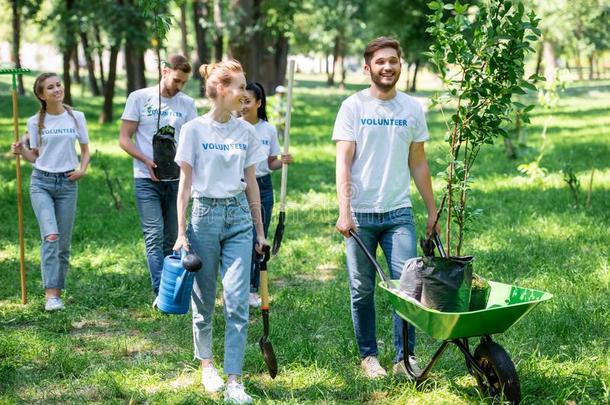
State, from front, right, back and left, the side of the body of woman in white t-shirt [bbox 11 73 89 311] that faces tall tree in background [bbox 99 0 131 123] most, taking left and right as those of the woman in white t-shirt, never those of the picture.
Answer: back

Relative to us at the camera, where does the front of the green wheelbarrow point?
facing the viewer and to the right of the viewer

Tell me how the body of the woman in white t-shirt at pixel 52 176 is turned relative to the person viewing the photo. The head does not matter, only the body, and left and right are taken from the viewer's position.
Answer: facing the viewer

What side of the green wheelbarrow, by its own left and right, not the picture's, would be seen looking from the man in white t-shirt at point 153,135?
back

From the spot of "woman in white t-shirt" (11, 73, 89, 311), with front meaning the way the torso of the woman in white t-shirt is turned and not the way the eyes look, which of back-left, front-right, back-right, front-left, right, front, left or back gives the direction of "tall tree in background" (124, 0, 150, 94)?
back

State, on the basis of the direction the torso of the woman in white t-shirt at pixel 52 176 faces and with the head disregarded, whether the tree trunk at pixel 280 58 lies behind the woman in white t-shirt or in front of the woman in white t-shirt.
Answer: behind

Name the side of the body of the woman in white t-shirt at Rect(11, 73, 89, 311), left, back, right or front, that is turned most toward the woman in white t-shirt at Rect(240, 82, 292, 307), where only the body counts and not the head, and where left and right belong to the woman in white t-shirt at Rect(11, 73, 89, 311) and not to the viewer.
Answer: left

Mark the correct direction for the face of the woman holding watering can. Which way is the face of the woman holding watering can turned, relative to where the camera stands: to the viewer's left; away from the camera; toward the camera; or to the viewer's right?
to the viewer's right

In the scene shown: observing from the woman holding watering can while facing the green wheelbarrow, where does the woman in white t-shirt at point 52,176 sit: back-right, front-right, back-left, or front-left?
back-left

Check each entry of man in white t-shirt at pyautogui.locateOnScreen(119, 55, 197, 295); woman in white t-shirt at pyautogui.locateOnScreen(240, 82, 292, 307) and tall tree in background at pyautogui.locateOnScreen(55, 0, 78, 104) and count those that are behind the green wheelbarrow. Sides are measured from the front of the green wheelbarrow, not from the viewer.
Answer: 3

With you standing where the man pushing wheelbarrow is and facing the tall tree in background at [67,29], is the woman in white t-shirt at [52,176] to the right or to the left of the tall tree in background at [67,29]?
left
